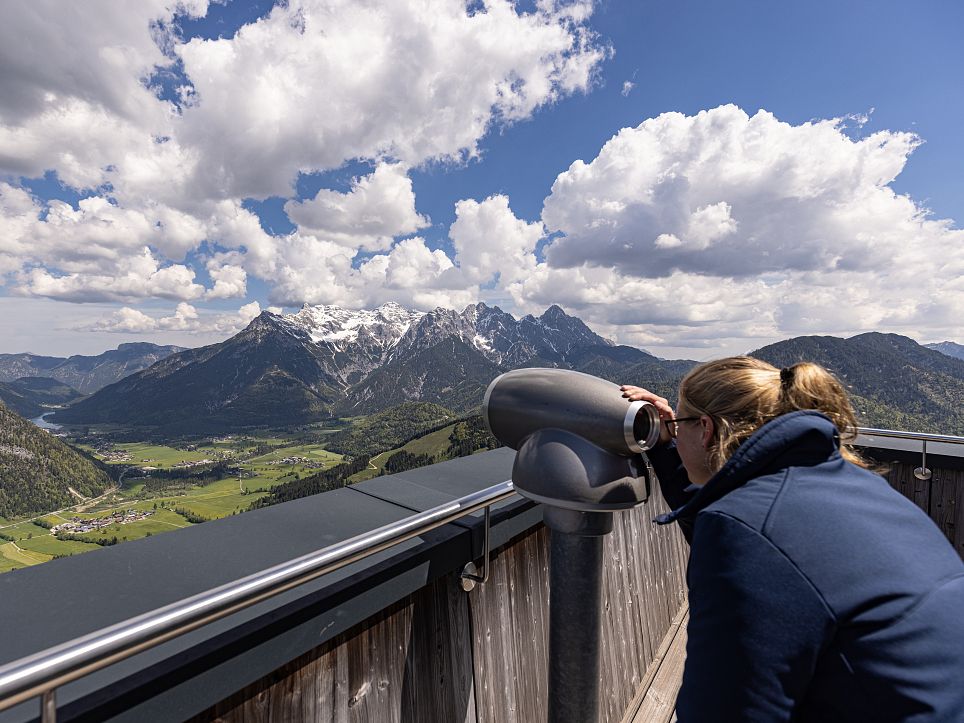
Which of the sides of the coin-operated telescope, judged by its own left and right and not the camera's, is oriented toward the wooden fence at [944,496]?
right

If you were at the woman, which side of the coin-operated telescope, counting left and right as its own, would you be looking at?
back

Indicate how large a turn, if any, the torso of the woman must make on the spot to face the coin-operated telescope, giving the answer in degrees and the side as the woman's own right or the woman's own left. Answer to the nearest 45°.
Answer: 0° — they already face it

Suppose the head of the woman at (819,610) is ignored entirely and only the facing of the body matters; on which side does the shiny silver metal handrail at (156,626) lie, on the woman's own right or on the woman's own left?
on the woman's own left

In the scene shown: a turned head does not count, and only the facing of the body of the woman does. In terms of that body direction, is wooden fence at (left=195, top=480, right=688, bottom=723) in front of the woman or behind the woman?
in front

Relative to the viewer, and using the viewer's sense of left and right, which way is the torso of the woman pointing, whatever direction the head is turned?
facing away from the viewer and to the left of the viewer

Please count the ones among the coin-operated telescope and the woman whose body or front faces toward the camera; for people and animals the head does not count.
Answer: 0

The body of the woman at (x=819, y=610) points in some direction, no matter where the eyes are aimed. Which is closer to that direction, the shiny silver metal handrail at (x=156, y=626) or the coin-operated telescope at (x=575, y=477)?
the coin-operated telescope

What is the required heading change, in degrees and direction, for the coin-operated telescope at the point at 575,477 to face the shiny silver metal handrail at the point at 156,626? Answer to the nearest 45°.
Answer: approximately 90° to its left
